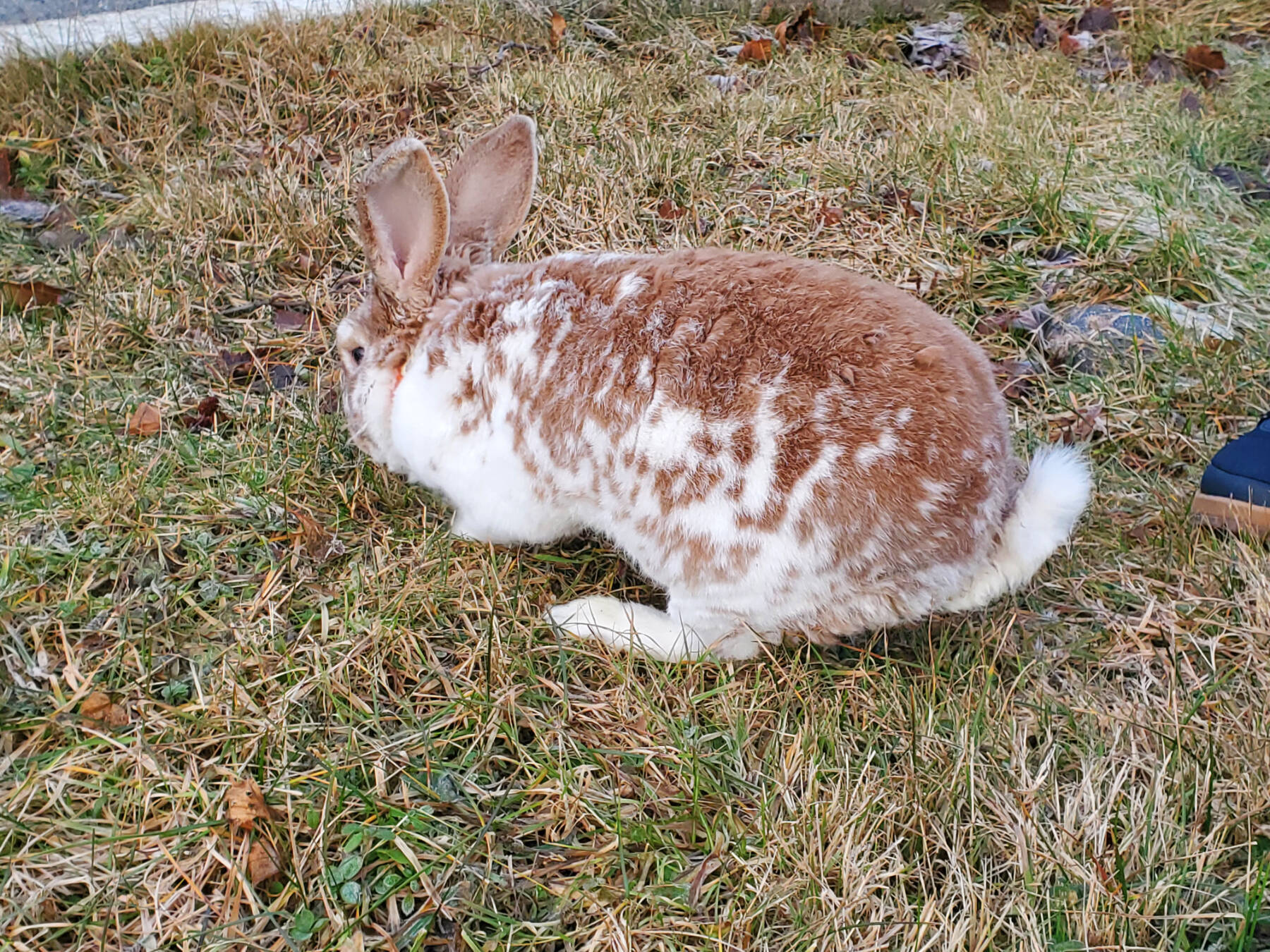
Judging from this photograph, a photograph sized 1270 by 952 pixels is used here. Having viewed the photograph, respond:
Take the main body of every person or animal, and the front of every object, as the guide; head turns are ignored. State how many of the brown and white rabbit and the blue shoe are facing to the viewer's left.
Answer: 2

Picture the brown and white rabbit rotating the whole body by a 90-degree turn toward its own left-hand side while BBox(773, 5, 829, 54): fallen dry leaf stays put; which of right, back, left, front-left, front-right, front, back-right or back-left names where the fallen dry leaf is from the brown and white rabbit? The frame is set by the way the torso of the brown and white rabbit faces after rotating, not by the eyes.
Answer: back

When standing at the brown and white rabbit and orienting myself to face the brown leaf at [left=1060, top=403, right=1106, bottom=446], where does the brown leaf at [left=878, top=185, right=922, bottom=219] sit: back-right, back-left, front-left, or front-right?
front-left

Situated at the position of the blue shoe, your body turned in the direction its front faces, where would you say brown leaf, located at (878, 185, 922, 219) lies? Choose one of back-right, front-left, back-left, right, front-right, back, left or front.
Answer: front-right

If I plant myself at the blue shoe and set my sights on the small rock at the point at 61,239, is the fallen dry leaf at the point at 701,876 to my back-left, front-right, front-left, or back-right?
front-left

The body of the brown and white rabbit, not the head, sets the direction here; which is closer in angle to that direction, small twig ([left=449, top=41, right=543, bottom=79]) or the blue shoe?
the small twig

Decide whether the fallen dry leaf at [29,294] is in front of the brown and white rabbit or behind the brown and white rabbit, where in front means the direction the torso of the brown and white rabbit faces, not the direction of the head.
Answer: in front

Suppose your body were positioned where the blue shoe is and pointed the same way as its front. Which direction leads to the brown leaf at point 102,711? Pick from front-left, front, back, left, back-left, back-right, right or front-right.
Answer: front-left

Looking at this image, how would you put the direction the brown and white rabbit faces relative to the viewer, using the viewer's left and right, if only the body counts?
facing to the left of the viewer

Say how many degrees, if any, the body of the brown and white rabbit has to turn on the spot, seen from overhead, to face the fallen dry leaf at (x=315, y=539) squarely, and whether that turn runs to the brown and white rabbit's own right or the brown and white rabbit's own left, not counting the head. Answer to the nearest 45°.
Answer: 0° — it already faces it

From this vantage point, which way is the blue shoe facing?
to the viewer's left

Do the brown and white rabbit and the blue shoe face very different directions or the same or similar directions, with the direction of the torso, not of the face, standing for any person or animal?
same or similar directions

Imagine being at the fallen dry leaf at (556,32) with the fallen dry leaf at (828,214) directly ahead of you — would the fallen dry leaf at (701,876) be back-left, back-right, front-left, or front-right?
front-right

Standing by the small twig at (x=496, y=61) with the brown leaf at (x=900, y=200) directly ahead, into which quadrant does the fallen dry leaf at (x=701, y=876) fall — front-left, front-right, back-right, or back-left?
front-right

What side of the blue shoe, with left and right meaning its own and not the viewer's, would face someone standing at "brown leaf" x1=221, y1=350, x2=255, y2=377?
front
